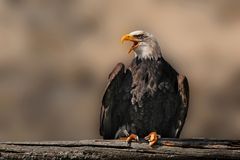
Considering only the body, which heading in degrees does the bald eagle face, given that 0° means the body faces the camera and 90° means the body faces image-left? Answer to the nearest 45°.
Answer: approximately 0°
